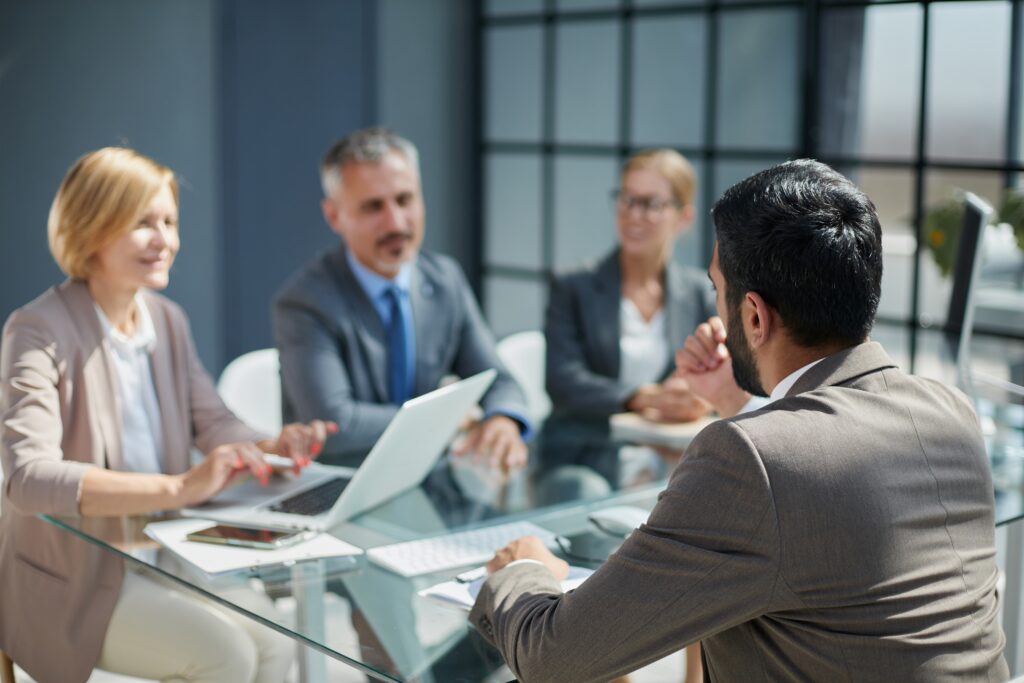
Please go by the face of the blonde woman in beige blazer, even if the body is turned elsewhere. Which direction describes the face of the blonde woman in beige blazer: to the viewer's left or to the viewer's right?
to the viewer's right

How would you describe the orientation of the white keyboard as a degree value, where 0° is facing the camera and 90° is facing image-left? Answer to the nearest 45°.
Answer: approximately 315°

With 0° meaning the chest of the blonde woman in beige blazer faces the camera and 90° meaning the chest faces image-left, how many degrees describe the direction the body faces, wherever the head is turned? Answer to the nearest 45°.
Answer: approximately 315°

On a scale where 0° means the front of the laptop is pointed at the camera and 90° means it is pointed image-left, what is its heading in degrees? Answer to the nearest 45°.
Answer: approximately 135°

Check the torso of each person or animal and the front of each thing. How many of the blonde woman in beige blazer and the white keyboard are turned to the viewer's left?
0

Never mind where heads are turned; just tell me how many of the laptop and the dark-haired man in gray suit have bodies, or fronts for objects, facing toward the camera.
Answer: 0

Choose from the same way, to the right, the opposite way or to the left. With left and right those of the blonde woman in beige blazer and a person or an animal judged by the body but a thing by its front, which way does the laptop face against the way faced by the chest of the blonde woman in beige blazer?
the opposite way

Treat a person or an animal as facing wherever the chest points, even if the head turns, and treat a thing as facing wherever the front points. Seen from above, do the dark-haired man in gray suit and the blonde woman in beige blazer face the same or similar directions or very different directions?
very different directions

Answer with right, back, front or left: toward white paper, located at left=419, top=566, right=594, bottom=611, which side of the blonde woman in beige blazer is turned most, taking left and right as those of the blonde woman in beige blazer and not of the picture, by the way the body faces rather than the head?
front

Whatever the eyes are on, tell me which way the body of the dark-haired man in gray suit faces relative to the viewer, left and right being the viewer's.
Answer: facing away from the viewer and to the left of the viewer

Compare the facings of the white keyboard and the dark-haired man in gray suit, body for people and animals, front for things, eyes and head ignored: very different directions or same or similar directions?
very different directions
